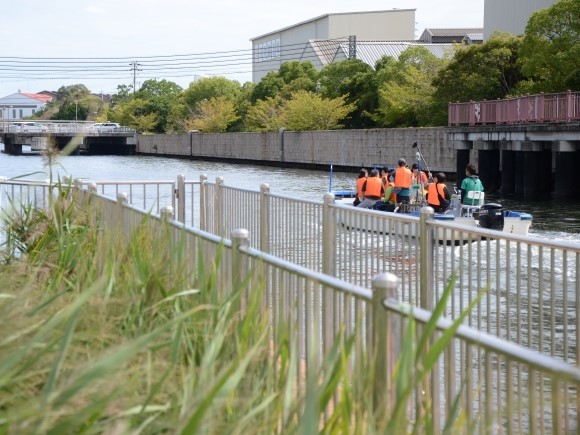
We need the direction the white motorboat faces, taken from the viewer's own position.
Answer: facing away from the viewer and to the left of the viewer

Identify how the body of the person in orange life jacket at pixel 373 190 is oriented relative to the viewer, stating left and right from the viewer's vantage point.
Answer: facing away from the viewer and to the left of the viewer

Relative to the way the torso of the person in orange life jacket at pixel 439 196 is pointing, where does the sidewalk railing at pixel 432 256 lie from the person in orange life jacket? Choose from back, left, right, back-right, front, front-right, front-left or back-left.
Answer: back-left

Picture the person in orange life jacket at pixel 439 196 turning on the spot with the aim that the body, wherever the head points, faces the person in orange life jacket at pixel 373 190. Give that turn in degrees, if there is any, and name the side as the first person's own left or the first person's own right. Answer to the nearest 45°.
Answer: approximately 90° to the first person's own left

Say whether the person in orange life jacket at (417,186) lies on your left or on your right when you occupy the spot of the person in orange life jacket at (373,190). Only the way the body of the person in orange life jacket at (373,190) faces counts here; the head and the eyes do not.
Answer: on your right

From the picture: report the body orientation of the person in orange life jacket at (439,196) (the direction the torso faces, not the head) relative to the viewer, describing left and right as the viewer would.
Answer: facing away from the viewer and to the left of the viewer
